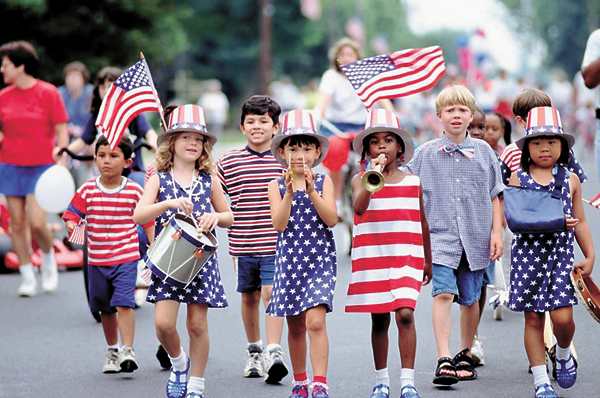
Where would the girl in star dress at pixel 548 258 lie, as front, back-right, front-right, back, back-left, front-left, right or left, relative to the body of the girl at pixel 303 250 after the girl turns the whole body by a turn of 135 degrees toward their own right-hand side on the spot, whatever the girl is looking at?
back-right

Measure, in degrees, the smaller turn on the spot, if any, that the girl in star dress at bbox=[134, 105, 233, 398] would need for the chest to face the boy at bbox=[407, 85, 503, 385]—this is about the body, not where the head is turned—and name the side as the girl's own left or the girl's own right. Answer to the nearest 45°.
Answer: approximately 90° to the girl's own left

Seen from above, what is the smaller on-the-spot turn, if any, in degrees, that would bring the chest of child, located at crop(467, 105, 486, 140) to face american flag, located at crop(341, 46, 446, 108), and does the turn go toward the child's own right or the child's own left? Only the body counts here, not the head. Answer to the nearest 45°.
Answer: approximately 45° to the child's own right

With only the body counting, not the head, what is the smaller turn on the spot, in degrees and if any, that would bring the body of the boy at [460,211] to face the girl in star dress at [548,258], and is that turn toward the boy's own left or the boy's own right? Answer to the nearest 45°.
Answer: approximately 45° to the boy's own left
